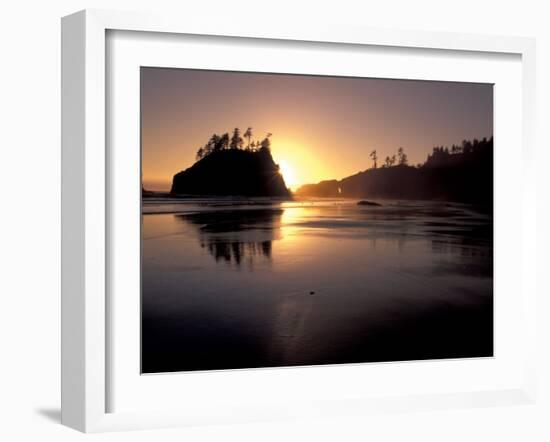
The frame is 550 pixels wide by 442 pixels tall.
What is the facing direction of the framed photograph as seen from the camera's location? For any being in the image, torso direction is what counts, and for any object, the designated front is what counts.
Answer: facing the viewer and to the right of the viewer
